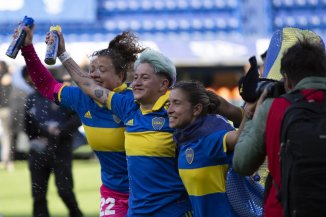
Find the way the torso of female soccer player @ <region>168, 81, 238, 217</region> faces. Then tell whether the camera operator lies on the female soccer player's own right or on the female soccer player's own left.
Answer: on the female soccer player's own left

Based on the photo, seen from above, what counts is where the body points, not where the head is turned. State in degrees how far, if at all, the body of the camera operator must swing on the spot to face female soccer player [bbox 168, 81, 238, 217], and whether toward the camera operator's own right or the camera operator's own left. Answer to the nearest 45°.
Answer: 0° — they already face them

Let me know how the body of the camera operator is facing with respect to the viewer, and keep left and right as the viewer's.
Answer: facing away from the viewer and to the left of the viewer

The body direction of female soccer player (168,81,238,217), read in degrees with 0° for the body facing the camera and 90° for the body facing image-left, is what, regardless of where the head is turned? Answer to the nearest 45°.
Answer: approximately 45°

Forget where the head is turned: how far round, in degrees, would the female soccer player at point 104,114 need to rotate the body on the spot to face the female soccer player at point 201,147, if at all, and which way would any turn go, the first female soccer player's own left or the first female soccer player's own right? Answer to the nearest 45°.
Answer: approximately 90° to the first female soccer player's own left

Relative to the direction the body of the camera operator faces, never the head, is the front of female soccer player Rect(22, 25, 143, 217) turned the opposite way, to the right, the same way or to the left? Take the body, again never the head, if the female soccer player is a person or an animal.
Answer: to the left

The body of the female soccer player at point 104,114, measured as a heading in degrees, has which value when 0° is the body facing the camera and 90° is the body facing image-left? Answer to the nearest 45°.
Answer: approximately 45°

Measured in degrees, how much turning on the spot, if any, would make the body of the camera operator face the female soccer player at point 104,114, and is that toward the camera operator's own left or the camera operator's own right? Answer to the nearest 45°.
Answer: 0° — they already face them

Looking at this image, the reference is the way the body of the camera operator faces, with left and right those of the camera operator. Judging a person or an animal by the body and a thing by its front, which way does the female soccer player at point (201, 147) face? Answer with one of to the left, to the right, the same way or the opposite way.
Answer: to the left

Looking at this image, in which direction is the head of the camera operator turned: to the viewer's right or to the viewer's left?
to the viewer's left
